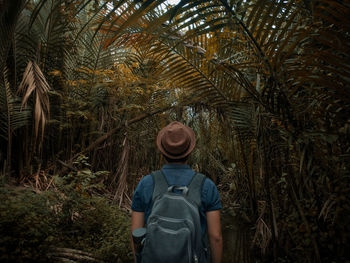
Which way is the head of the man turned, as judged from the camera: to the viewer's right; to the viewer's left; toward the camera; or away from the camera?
away from the camera

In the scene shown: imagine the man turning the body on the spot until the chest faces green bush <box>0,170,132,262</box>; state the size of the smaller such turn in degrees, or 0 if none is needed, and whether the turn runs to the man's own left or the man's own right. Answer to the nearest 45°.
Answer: approximately 45° to the man's own left

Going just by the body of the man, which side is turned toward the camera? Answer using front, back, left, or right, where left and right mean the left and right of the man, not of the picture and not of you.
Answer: back

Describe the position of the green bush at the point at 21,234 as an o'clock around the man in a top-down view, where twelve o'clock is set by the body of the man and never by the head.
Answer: The green bush is roughly at 10 o'clock from the man.
